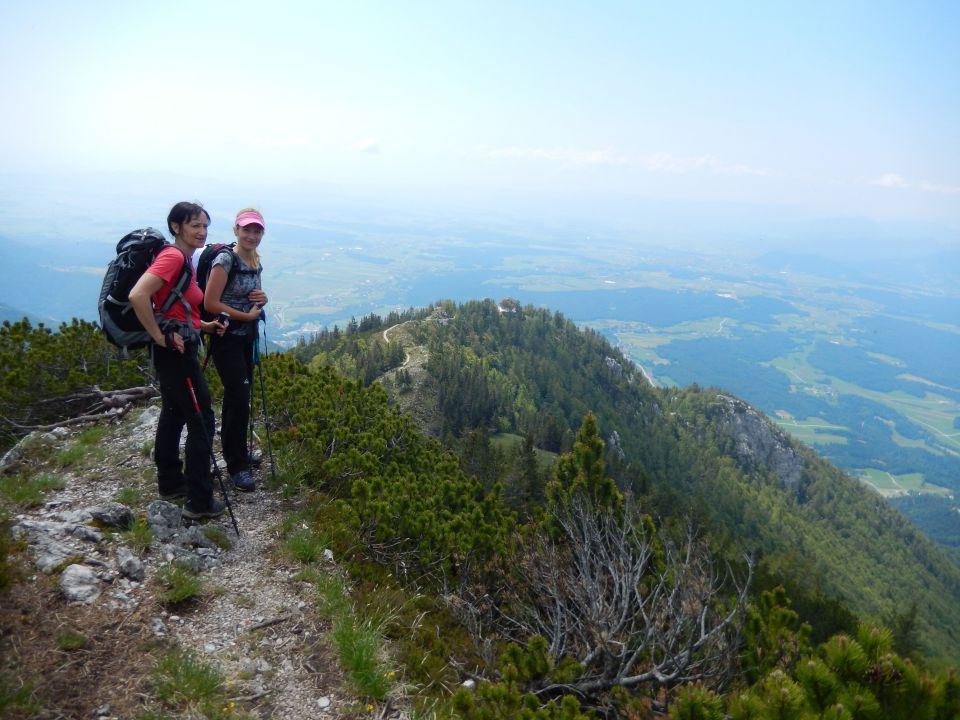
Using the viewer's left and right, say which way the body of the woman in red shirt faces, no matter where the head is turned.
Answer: facing the viewer and to the right of the viewer

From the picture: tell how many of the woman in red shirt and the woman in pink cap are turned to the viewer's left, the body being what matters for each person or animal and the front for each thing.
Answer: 0

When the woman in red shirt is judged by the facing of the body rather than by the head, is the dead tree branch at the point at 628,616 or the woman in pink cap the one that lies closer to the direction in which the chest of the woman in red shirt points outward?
the dead tree branch

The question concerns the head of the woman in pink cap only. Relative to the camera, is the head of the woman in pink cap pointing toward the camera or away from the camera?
toward the camera

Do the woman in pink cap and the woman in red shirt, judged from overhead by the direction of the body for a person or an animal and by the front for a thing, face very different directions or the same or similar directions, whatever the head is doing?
same or similar directions

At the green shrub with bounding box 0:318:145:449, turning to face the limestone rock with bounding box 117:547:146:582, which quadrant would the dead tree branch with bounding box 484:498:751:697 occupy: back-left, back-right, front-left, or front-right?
front-left

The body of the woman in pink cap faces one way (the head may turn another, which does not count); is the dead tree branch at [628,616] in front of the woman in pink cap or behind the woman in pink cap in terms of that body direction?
in front

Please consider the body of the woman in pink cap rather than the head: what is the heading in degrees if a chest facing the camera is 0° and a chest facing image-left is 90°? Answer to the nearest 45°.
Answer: approximately 315°

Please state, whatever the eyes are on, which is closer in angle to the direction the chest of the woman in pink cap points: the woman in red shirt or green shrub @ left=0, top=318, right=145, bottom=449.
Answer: the woman in red shirt

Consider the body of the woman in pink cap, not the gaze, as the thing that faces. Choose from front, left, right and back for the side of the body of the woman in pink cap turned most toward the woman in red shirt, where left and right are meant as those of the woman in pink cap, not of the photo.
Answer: right
